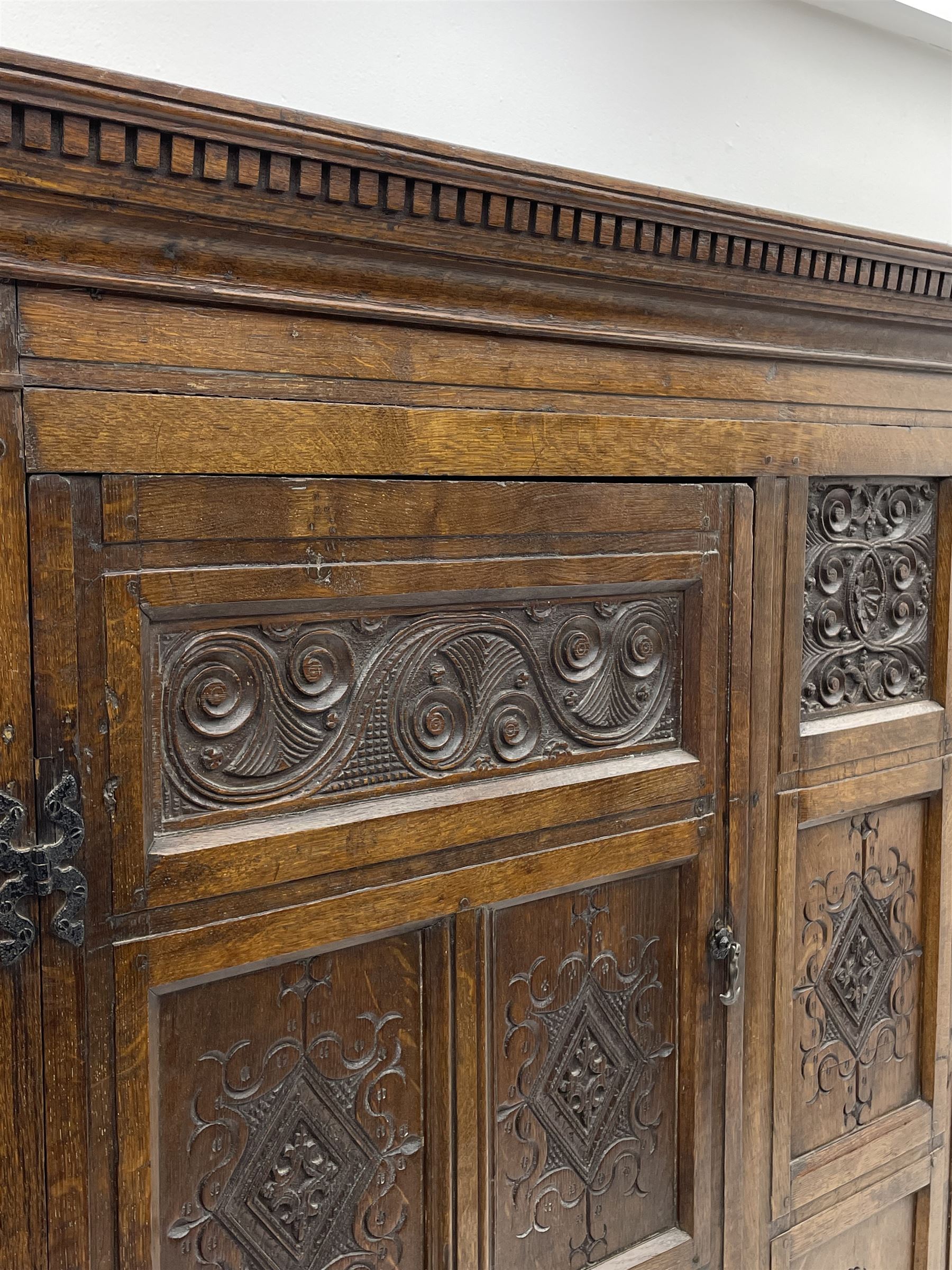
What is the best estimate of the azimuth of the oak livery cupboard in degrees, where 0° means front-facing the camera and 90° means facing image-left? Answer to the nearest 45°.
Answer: approximately 315°
